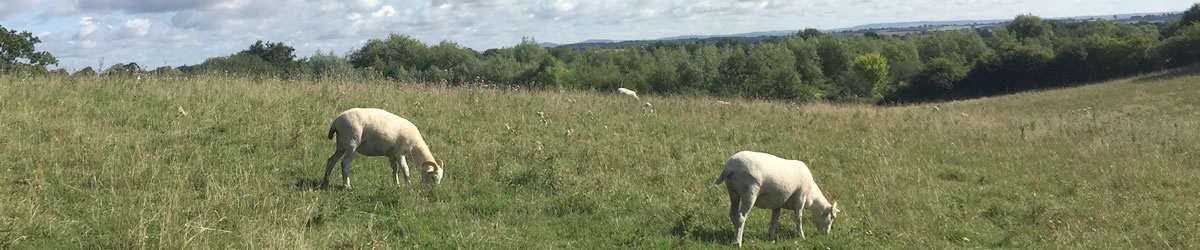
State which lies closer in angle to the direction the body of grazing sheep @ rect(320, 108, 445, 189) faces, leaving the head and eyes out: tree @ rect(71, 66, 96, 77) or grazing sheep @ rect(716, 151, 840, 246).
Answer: the grazing sheep

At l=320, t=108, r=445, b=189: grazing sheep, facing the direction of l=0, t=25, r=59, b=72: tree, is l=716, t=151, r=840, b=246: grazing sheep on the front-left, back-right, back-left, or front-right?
back-right

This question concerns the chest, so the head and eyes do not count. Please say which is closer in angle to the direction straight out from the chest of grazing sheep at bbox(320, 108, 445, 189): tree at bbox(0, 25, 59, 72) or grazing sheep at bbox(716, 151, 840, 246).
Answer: the grazing sheep

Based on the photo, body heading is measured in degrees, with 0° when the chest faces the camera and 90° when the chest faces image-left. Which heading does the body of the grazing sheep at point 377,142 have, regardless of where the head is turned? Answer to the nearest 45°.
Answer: approximately 270°

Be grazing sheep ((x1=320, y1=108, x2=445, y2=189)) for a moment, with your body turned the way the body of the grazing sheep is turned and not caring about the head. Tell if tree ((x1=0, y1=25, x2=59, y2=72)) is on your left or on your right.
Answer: on your left

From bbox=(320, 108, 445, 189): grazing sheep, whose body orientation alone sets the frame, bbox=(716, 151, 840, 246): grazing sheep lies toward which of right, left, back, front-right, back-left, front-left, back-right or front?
front-right

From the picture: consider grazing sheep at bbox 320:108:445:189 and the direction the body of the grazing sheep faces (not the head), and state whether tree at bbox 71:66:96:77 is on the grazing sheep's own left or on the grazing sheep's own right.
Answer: on the grazing sheep's own left
